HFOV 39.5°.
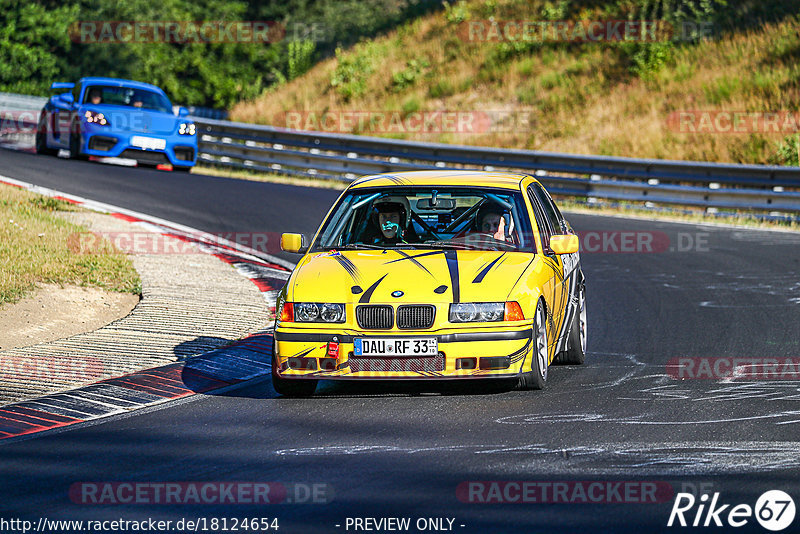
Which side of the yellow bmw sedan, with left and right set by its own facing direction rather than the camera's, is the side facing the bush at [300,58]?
back

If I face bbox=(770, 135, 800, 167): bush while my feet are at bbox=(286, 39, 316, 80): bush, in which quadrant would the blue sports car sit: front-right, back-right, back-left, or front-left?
front-right

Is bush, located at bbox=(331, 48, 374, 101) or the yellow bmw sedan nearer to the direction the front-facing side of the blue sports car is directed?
the yellow bmw sedan

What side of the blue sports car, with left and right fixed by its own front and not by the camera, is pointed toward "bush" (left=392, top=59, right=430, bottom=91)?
left

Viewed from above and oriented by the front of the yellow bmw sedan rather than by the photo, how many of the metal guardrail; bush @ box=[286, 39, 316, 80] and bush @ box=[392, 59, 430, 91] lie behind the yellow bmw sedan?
3

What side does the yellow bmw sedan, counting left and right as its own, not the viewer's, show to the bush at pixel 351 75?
back

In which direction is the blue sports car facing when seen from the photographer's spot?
facing the viewer and to the right of the viewer

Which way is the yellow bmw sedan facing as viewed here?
toward the camera

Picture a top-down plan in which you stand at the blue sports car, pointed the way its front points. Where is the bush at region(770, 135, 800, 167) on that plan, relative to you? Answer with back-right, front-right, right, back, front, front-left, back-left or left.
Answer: front-left

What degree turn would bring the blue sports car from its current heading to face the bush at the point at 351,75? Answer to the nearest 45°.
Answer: approximately 90° to its left

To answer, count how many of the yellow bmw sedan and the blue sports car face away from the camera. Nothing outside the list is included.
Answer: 0

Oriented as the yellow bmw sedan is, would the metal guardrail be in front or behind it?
behind

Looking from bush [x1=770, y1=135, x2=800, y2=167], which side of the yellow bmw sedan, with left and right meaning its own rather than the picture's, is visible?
back
